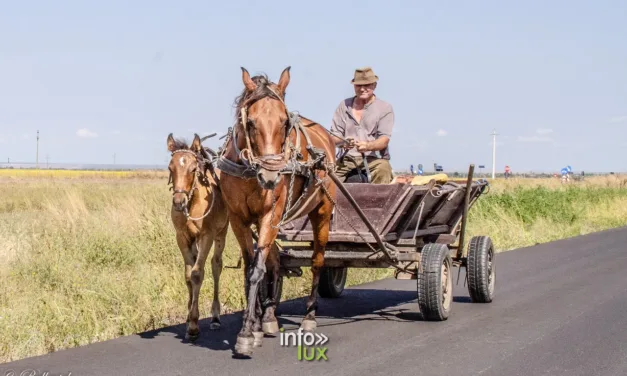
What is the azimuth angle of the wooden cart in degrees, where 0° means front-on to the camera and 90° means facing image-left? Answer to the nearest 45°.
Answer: approximately 45°

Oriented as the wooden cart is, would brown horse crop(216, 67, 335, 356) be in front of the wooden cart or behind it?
in front

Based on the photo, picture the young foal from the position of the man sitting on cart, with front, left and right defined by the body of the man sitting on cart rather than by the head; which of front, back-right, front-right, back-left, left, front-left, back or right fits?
front-right

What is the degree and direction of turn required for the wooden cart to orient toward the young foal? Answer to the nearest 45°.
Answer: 0° — it already faces it

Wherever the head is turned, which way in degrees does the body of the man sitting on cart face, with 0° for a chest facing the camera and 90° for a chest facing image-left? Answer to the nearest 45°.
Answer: approximately 0°
